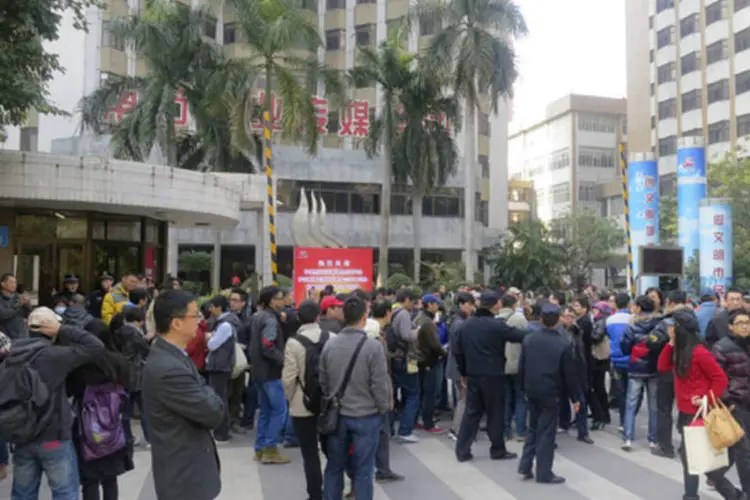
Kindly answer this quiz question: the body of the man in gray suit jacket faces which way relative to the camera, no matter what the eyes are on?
to the viewer's right

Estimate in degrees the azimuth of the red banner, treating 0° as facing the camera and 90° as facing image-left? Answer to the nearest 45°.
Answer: approximately 0°

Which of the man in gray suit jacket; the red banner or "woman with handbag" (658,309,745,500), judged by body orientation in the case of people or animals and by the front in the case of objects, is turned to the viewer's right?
the man in gray suit jacket

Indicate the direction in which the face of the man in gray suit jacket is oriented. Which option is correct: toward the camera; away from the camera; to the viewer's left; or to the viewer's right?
to the viewer's right

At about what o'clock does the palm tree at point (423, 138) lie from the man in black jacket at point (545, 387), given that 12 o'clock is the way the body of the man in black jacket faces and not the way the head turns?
The palm tree is roughly at 10 o'clock from the man in black jacket.

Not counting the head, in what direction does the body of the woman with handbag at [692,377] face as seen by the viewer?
to the viewer's left

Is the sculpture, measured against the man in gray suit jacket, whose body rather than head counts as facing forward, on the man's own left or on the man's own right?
on the man's own left

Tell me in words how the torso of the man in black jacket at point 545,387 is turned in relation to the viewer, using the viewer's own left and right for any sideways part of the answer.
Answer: facing away from the viewer and to the right of the viewer

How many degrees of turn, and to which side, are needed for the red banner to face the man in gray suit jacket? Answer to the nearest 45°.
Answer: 0° — it already faces them

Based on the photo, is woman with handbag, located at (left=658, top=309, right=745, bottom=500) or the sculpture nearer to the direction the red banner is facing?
the woman with handbag
